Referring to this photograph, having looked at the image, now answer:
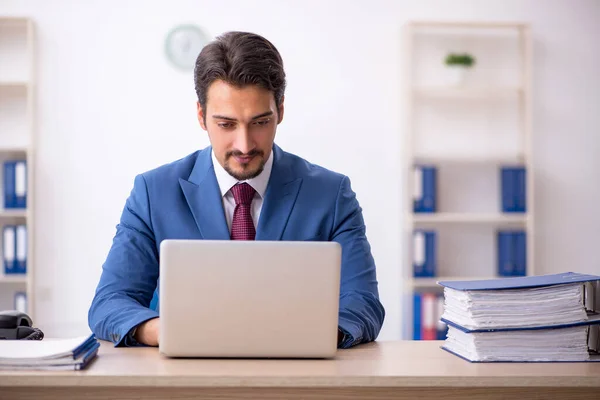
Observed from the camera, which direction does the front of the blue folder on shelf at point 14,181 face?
facing the viewer

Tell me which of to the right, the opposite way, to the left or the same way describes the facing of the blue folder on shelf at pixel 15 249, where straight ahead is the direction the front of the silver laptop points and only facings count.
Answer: the opposite way

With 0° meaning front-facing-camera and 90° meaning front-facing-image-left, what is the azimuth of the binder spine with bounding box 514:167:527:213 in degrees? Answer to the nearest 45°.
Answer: approximately 0°

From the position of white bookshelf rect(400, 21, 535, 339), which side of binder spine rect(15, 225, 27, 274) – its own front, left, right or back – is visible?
left

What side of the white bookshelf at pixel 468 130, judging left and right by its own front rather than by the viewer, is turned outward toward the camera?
front

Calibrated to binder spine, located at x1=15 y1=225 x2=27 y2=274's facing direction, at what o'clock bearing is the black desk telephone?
The black desk telephone is roughly at 12 o'clock from the binder spine.
